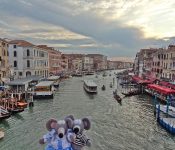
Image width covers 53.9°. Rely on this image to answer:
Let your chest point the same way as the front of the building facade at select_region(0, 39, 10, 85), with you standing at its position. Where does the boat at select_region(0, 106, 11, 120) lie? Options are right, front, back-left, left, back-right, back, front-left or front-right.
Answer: right

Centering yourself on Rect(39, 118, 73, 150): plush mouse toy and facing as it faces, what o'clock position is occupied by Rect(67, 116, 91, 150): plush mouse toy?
Rect(67, 116, 91, 150): plush mouse toy is roughly at 9 o'clock from Rect(39, 118, 73, 150): plush mouse toy.

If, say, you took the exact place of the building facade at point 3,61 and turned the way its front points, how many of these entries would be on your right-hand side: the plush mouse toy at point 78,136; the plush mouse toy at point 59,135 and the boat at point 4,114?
3

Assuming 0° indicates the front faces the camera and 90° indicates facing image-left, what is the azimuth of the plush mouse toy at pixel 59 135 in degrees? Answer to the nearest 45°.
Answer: approximately 0°

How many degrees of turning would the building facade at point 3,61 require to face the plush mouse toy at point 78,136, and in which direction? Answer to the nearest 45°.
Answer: approximately 90° to its right

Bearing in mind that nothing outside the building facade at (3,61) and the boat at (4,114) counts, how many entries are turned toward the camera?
0

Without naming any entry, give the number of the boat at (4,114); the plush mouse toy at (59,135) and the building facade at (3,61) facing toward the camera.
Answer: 1

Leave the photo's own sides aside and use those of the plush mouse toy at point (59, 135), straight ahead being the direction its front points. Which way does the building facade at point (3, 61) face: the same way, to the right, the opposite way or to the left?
to the left

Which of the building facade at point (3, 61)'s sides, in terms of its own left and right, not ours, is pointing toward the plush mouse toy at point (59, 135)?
right

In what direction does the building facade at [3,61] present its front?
to the viewer's right
